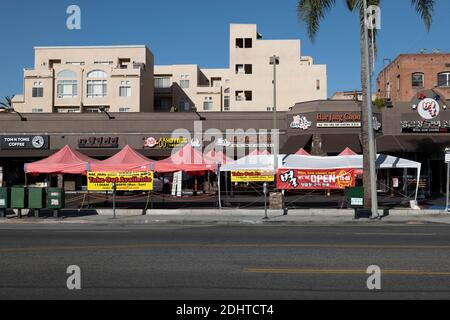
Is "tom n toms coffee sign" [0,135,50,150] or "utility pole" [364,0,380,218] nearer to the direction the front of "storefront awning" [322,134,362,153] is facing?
the utility pole

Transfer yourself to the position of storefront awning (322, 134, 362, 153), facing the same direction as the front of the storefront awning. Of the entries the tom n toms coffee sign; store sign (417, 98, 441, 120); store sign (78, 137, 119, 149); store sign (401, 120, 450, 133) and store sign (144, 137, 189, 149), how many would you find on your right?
3

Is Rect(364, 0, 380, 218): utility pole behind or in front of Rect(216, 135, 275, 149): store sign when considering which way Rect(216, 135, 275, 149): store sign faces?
in front

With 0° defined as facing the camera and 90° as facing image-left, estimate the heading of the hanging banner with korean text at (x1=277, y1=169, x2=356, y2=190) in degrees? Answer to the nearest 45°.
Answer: approximately 0°

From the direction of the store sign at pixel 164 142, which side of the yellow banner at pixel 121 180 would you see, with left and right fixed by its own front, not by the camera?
back

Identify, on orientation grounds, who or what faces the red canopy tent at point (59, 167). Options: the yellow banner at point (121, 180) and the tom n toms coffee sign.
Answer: the tom n toms coffee sign

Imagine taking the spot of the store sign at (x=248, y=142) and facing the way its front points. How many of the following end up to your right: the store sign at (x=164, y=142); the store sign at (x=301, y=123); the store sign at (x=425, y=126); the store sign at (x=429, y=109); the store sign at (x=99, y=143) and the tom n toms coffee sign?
3

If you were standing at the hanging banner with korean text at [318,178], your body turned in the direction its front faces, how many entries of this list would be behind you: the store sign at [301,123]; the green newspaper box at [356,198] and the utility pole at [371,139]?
1
